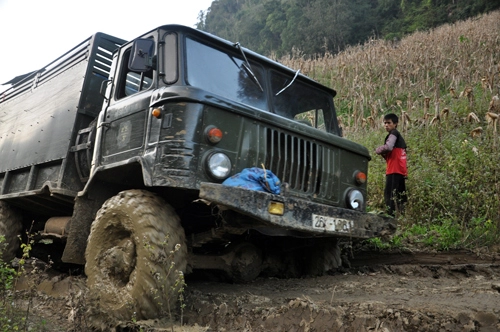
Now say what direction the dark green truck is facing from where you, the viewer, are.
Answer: facing the viewer and to the right of the viewer

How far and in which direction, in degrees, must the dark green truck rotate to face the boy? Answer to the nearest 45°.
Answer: approximately 90° to its left
